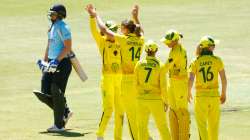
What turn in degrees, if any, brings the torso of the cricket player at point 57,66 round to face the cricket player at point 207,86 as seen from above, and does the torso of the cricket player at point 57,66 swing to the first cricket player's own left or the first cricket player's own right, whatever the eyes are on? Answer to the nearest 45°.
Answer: approximately 135° to the first cricket player's own left

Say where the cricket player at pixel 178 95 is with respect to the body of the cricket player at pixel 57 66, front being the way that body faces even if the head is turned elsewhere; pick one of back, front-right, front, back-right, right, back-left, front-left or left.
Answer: back-left

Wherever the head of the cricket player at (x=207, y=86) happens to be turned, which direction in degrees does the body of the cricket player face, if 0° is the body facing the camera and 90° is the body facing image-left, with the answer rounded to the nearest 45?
approximately 180°

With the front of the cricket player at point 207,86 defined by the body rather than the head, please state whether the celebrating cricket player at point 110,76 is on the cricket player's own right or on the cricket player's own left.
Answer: on the cricket player's own left

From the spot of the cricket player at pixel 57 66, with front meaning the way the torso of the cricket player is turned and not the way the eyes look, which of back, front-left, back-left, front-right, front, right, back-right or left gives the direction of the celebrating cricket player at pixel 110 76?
back-left

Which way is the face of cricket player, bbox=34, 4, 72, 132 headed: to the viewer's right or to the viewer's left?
to the viewer's left

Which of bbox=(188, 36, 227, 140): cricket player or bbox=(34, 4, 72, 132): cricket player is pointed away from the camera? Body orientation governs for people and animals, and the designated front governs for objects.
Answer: bbox=(188, 36, 227, 140): cricket player

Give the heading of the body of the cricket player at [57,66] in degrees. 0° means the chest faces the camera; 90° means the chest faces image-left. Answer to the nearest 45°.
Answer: approximately 90°
